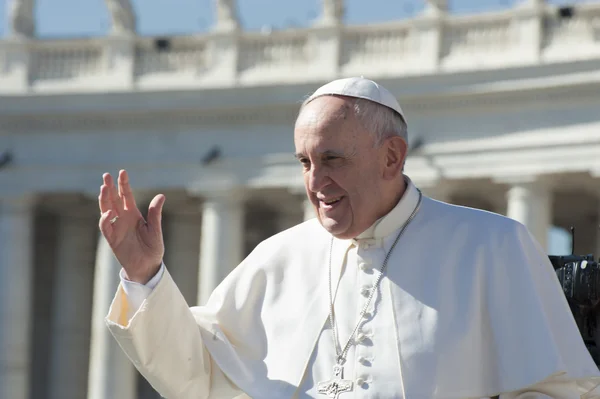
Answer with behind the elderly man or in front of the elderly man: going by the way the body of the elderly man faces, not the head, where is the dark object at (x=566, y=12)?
behind

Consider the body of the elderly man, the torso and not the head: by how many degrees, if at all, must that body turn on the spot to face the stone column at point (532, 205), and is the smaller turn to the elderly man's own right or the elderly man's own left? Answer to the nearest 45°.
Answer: approximately 135° to the elderly man's own right

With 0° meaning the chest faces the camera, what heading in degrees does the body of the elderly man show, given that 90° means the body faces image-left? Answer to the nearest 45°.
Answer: approximately 45°

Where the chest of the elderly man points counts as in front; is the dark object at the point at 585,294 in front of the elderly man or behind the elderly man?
behind

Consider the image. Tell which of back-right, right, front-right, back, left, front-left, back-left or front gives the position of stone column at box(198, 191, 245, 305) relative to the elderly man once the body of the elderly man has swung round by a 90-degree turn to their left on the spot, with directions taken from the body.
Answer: back-left

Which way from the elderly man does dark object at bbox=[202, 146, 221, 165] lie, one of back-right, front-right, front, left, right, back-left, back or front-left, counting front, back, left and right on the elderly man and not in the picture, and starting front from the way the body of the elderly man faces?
back-right
